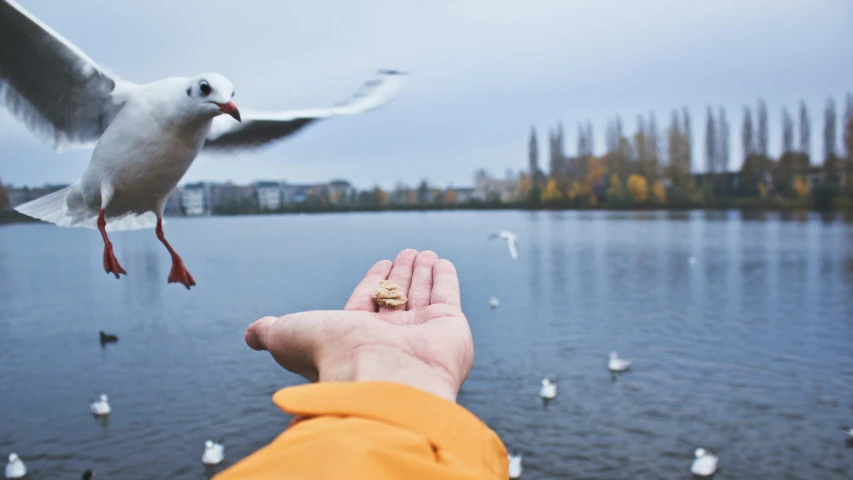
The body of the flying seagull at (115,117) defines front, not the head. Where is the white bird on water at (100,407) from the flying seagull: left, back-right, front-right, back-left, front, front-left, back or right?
back-left

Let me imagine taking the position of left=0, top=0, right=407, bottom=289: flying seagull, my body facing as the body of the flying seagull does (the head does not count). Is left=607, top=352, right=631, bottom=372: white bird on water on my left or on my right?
on my left

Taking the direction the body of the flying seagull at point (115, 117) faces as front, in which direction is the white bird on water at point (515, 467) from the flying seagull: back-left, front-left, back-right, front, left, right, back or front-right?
left

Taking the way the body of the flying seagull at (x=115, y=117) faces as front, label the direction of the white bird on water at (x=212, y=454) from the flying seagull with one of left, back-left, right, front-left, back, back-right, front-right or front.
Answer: back-left

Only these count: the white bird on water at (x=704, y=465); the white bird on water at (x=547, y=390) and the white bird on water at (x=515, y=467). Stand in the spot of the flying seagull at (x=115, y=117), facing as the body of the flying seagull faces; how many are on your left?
3

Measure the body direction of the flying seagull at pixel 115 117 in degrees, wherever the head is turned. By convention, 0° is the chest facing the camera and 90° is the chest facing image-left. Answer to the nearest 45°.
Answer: approximately 315°

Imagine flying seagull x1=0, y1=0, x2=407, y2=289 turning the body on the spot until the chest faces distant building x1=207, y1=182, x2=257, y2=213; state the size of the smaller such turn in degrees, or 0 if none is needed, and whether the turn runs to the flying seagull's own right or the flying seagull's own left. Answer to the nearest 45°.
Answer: approximately 135° to the flying seagull's own left

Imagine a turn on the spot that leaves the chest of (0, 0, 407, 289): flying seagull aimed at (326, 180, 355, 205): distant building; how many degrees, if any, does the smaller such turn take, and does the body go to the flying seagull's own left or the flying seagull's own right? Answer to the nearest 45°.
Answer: approximately 135° to the flying seagull's own left

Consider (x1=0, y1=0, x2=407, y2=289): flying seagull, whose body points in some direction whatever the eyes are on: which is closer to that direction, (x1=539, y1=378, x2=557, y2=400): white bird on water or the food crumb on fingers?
the food crumb on fingers

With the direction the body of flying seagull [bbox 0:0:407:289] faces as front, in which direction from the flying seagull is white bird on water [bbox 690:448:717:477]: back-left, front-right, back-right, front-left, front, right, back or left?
left

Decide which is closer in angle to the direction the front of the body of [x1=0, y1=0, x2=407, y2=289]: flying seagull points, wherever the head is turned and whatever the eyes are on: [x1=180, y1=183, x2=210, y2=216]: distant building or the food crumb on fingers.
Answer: the food crumb on fingers
